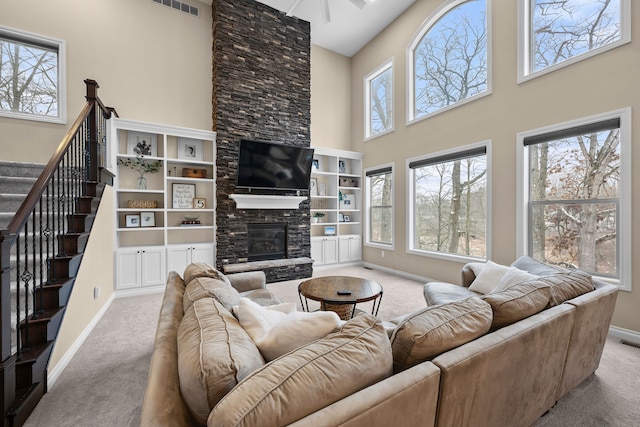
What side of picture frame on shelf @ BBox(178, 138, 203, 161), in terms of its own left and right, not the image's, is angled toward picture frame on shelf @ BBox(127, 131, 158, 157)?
right

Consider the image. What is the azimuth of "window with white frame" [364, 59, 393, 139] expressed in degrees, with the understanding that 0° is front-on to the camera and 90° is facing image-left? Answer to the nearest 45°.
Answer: approximately 45°

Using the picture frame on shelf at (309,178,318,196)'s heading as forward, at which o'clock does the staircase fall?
The staircase is roughly at 1 o'clock from the picture frame on shelf.

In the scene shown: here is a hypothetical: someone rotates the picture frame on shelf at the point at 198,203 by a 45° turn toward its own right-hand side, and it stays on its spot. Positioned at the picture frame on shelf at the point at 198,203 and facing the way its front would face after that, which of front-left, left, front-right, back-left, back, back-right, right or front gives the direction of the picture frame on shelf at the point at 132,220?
front-right

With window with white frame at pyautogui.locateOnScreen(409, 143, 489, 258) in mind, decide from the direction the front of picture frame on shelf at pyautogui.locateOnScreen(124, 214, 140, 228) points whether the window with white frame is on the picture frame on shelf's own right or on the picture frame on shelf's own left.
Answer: on the picture frame on shelf's own left

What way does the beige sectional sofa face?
away from the camera

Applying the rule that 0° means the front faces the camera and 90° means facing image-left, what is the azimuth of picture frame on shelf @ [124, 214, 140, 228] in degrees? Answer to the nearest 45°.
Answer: approximately 0°

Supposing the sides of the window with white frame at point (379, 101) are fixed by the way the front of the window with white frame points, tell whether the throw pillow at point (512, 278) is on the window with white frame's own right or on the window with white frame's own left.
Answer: on the window with white frame's own left

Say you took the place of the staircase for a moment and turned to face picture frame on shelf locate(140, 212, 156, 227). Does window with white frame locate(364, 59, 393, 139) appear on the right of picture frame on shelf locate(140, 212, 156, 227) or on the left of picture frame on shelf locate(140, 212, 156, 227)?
right

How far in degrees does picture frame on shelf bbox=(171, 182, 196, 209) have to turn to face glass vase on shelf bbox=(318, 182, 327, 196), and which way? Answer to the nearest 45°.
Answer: approximately 90° to its left
